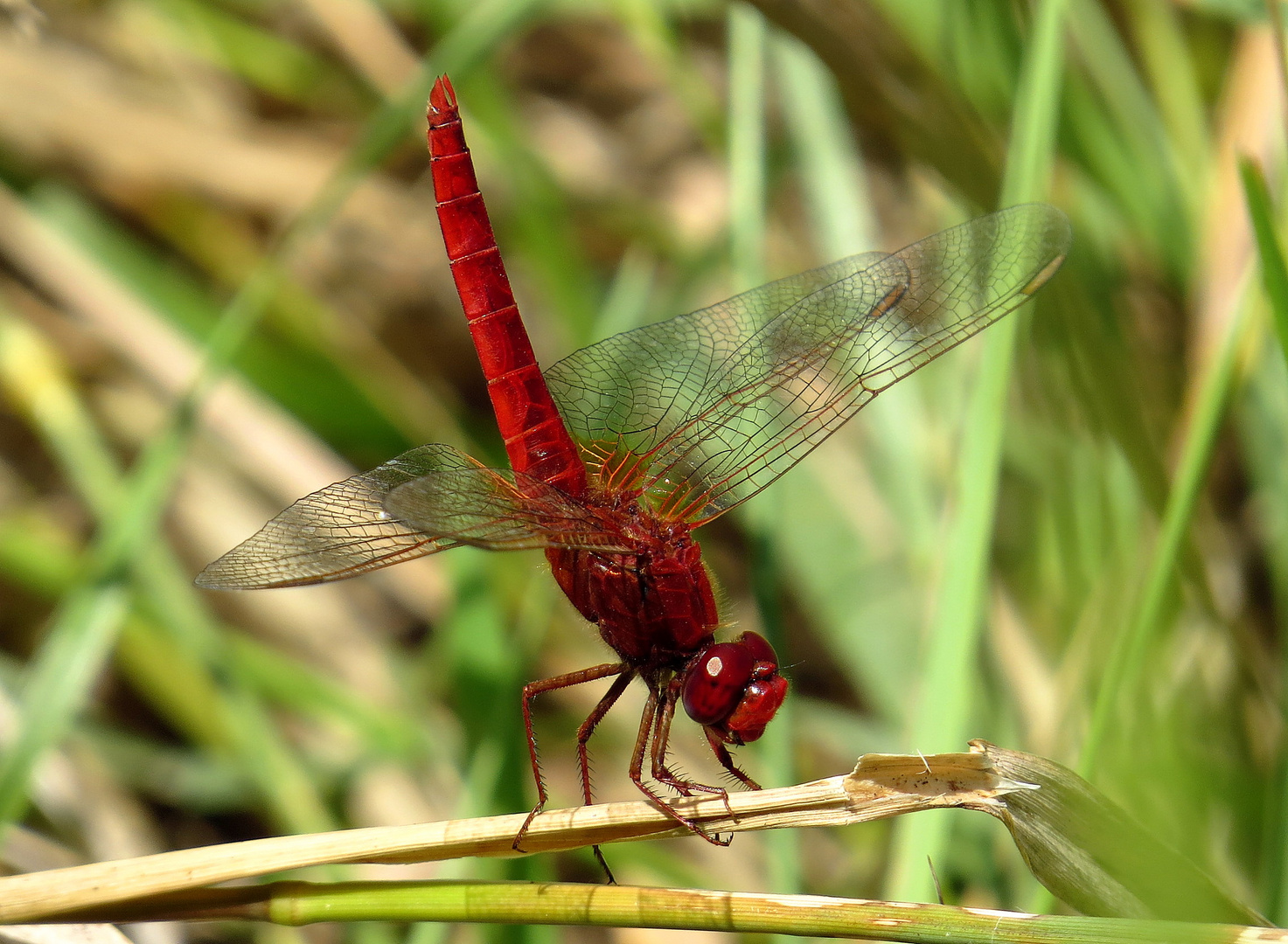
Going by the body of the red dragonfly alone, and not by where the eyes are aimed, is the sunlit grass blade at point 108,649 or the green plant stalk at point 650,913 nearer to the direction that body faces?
the green plant stalk

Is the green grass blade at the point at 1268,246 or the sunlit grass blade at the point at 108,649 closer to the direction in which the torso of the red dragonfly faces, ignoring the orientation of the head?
the green grass blade

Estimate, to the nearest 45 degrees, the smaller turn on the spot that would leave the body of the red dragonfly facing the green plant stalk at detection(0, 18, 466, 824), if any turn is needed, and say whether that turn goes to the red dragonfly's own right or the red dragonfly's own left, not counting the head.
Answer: approximately 135° to the red dragonfly's own right

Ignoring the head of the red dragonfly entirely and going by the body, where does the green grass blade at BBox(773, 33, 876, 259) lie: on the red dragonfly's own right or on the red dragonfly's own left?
on the red dragonfly's own left

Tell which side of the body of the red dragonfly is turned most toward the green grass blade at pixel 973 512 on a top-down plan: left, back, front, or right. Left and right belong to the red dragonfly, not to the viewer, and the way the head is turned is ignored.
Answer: left

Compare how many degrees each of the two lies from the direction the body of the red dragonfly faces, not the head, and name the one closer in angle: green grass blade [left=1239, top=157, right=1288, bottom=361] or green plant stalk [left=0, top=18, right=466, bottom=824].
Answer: the green grass blade

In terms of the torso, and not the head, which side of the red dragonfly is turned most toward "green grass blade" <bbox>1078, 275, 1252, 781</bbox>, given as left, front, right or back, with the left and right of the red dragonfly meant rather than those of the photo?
front

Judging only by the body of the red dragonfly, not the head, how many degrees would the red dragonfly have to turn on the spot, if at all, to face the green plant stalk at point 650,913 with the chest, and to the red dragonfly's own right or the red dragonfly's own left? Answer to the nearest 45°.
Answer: approximately 45° to the red dragonfly's own right

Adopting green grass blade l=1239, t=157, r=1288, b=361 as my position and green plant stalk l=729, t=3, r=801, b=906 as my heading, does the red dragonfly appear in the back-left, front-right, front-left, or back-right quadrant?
front-left

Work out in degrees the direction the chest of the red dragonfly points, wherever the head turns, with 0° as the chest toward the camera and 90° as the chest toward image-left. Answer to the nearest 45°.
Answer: approximately 315°
